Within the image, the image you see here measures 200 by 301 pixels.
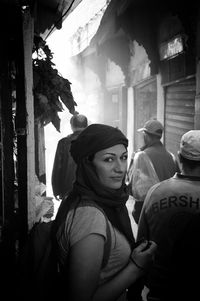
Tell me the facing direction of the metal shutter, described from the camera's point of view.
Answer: facing the viewer and to the left of the viewer

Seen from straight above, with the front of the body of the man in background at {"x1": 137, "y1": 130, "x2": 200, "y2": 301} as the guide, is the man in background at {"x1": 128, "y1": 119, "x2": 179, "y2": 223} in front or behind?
in front

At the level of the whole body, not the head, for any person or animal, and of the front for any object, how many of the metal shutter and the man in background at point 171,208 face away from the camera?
1

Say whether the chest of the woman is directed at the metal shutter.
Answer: no

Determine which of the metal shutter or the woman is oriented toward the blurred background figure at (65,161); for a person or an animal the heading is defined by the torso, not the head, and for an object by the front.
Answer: the metal shutter

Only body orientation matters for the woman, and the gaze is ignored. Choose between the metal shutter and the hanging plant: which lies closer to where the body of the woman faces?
the metal shutter

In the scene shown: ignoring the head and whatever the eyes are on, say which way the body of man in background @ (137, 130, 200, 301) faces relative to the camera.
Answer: away from the camera

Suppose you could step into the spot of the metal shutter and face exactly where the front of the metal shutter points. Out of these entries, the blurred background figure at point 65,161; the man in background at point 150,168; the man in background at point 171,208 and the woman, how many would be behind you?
0

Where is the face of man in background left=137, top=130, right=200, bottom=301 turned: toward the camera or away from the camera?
away from the camera

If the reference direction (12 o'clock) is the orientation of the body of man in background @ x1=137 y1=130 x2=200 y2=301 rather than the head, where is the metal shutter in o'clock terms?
The metal shutter is roughly at 12 o'clock from the man in background.
